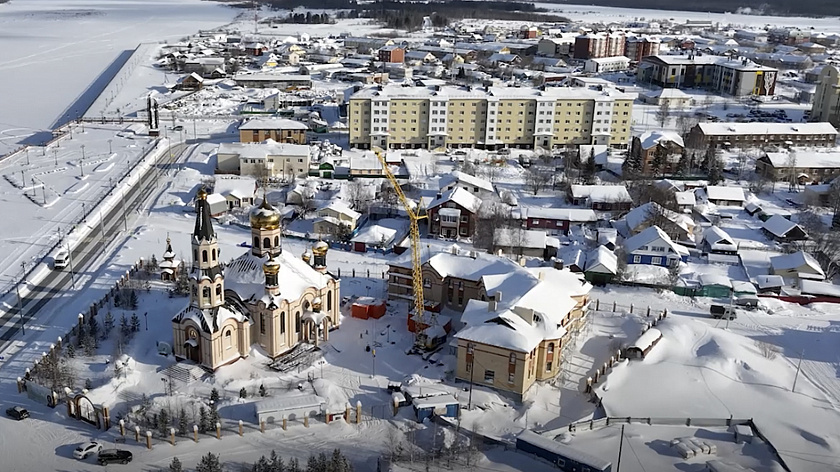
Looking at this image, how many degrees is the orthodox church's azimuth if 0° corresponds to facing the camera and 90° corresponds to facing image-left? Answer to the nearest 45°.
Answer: approximately 45°

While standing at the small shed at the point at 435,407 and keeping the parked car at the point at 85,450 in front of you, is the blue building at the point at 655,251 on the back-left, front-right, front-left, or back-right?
back-right

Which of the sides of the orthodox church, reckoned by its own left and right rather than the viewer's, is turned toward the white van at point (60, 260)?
right

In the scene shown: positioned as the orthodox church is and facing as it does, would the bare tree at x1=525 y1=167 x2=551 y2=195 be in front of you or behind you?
behind

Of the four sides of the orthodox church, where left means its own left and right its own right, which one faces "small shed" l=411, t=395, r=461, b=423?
left

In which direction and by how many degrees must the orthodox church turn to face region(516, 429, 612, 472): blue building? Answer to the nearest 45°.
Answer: approximately 90° to its left

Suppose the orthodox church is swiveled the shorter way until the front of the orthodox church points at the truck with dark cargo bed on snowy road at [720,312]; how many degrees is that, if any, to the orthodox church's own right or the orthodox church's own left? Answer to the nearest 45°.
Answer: approximately 135° to the orthodox church's own left

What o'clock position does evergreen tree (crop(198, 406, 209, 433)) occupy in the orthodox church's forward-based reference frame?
The evergreen tree is roughly at 11 o'clock from the orthodox church.

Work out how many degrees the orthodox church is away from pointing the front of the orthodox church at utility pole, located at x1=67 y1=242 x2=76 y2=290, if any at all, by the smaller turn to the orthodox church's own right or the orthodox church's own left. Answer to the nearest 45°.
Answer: approximately 90° to the orthodox church's own right

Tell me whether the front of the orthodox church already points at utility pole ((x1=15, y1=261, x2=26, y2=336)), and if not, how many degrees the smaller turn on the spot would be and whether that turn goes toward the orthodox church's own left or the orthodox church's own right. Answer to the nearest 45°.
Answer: approximately 90° to the orthodox church's own right

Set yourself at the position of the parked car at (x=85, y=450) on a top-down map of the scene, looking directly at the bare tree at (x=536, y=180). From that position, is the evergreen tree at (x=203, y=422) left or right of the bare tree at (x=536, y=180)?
right
